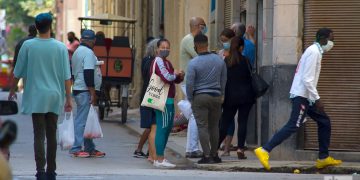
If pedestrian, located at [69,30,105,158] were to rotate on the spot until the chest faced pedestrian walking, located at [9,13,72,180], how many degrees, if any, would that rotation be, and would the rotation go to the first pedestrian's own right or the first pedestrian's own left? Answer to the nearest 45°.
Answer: approximately 90° to the first pedestrian's own right

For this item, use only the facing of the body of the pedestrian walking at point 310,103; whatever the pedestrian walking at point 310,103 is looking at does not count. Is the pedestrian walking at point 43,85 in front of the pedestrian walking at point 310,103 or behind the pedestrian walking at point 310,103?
behind

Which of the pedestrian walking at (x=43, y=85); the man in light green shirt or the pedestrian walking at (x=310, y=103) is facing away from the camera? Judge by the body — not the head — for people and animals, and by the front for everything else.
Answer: the pedestrian walking at (x=43, y=85)

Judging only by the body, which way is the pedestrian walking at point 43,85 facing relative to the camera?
away from the camera

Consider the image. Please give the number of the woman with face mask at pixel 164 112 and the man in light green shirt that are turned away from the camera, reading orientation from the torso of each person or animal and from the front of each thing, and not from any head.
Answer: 0

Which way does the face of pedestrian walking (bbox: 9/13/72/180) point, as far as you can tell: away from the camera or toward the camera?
away from the camera
